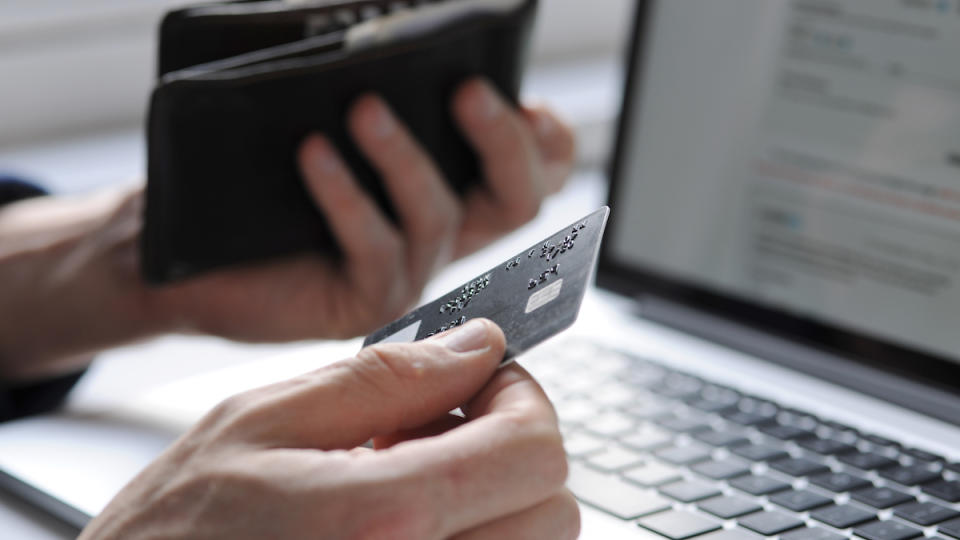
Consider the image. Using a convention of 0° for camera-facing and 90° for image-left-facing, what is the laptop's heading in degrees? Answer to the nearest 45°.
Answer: approximately 45°
